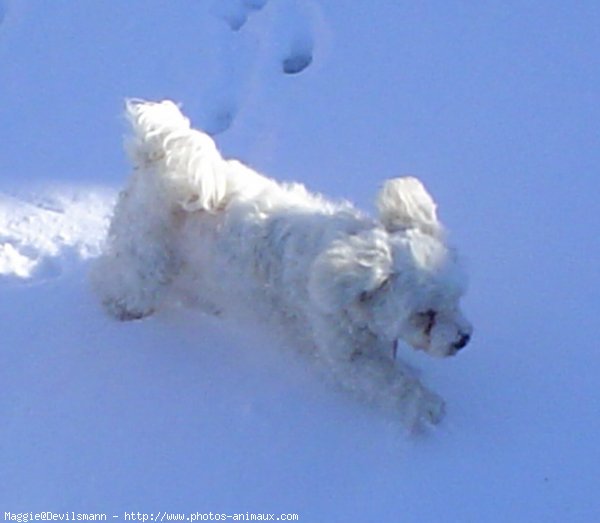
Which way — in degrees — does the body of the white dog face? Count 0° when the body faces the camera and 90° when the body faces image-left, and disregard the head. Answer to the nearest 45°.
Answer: approximately 270°
